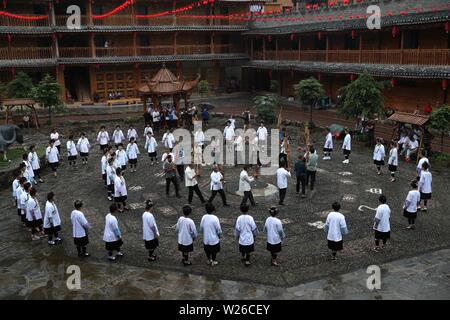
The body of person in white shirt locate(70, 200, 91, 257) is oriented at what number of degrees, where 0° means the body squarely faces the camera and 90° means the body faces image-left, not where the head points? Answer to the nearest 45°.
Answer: approximately 225°

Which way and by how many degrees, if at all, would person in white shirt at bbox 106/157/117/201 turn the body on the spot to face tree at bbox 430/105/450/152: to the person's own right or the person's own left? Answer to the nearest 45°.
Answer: approximately 45° to the person's own left

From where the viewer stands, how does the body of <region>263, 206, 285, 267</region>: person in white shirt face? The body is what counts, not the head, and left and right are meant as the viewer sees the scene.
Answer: facing away from the viewer

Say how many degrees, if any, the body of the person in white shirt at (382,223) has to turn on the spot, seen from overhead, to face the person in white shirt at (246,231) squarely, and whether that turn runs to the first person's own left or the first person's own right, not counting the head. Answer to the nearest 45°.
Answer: approximately 90° to the first person's own left

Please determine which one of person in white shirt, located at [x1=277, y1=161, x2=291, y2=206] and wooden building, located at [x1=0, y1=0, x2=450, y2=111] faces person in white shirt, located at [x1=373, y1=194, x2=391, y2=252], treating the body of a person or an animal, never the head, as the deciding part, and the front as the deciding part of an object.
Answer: the wooden building

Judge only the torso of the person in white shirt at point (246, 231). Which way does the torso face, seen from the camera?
away from the camera

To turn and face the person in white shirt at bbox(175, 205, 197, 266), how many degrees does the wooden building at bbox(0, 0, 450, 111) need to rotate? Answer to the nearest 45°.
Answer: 0° — it already faces them

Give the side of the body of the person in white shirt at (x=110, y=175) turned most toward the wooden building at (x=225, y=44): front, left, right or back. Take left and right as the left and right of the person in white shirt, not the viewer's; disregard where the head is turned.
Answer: left

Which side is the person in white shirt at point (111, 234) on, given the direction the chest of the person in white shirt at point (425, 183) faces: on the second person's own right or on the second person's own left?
on the second person's own left

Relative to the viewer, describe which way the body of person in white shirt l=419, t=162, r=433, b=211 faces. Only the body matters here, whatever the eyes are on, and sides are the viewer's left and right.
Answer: facing away from the viewer and to the left of the viewer

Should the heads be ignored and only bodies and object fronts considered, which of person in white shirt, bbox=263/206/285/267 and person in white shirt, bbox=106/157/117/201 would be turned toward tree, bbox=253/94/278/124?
person in white shirt, bbox=263/206/285/267

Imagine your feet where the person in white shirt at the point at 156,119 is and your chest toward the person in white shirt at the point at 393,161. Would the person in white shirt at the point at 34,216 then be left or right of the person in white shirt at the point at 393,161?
right
